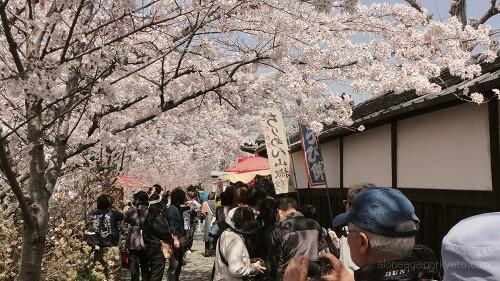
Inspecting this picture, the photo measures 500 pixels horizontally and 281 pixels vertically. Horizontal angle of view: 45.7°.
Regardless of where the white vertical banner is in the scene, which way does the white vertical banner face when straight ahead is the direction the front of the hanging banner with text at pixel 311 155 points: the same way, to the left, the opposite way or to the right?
the same way

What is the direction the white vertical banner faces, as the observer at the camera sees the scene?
facing the viewer

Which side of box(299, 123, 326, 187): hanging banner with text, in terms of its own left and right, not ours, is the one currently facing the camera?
front

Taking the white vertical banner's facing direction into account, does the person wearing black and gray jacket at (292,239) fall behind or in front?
in front

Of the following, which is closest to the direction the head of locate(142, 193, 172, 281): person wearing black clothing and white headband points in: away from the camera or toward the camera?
away from the camera

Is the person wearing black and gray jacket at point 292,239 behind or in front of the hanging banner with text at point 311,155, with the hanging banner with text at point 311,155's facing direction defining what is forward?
in front

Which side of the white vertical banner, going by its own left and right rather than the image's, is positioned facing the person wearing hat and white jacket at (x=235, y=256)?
front

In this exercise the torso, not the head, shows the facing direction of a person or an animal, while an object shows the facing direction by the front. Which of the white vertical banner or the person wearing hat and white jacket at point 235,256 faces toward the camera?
the white vertical banner

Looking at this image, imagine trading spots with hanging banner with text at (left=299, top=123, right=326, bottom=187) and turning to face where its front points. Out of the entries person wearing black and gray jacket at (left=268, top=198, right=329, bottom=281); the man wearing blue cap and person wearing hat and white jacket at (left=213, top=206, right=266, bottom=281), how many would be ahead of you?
3

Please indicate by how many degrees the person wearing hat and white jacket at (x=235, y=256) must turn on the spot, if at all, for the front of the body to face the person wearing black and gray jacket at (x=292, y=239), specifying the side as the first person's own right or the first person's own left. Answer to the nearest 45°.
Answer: approximately 45° to the first person's own right

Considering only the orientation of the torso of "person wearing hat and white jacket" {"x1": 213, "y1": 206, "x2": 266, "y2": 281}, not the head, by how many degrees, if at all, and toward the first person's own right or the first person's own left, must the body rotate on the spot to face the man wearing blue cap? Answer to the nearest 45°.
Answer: approximately 90° to the first person's own right

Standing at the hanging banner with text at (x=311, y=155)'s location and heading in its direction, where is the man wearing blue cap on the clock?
The man wearing blue cap is roughly at 12 o'clock from the hanging banner with text.

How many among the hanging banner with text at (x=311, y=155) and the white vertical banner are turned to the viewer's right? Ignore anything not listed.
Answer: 0
